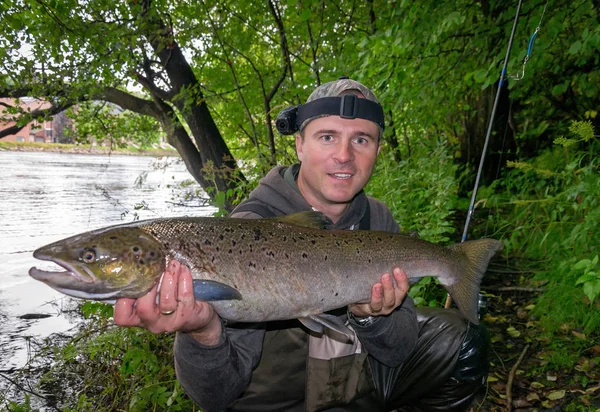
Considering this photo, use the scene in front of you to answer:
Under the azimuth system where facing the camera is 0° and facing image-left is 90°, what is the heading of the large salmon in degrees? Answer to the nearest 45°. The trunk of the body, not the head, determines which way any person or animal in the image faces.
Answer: approximately 90°

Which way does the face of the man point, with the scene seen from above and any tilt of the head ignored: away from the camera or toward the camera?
toward the camera
